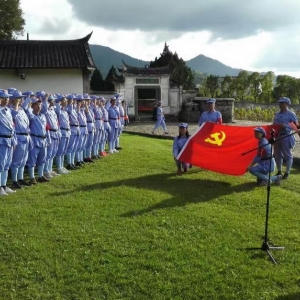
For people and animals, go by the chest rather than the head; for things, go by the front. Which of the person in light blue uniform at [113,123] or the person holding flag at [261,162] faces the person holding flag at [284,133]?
the person in light blue uniform

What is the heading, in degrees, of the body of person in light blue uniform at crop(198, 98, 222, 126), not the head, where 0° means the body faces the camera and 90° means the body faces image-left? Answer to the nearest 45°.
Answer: approximately 0°

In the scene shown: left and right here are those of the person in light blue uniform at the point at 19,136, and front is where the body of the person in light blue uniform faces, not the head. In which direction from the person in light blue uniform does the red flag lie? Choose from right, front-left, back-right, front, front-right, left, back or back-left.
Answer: front

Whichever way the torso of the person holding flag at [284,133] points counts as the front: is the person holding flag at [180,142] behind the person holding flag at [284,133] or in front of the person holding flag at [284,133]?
in front

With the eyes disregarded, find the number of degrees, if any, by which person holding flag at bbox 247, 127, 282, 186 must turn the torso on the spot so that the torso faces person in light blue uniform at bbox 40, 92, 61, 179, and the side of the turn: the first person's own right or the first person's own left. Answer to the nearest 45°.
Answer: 0° — they already face them

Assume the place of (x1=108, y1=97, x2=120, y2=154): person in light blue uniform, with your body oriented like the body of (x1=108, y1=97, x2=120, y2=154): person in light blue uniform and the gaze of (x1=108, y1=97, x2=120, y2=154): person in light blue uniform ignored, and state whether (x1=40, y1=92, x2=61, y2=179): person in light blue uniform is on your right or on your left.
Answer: on your right

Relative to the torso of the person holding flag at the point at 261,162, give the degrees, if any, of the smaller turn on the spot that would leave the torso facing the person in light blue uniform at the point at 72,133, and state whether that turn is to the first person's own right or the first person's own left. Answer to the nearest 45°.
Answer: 0° — they already face them

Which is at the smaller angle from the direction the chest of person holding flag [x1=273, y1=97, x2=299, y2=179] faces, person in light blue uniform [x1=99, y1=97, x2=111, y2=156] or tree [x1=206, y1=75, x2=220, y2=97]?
the person in light blue uniform

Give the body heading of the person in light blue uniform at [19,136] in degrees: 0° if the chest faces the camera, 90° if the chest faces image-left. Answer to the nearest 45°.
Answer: approximately 270°

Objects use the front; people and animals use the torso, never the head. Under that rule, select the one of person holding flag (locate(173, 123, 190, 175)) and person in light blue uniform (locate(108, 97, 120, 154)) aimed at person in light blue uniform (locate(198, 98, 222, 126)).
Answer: person in light blue uniform (locate(108, 97, 120, 154))

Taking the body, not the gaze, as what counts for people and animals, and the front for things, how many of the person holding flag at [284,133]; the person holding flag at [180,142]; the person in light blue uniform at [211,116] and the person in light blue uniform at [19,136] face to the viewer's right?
1

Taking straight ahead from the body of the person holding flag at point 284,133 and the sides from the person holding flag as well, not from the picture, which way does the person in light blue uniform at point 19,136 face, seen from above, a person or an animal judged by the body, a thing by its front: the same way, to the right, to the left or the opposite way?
the opposite way

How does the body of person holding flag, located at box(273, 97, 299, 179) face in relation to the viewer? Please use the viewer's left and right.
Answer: facing the viewer and to the left of the viewer

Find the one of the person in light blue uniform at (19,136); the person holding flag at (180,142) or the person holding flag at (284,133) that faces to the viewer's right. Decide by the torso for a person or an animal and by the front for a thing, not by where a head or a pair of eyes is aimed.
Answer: the person in light blue uniform

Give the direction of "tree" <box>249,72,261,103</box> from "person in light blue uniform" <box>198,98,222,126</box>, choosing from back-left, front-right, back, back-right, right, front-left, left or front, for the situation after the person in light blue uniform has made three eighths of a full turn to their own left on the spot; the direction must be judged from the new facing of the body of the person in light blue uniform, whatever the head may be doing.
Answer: front-left

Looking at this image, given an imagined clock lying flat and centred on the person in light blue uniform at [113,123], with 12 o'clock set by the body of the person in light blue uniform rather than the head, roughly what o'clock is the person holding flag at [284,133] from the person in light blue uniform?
The person holding flag is roughly at 12 o'clock from the person in light blue uniform.
